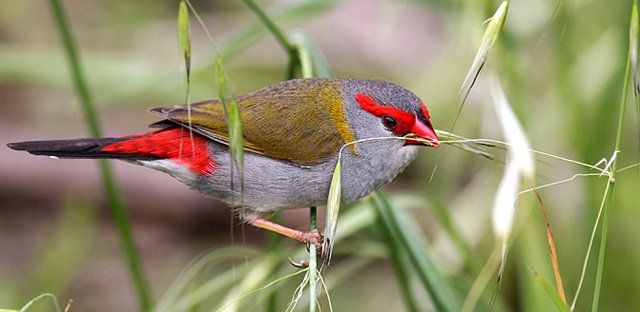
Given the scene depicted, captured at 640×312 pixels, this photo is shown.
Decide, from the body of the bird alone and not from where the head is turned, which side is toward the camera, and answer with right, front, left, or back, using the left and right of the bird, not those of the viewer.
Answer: right

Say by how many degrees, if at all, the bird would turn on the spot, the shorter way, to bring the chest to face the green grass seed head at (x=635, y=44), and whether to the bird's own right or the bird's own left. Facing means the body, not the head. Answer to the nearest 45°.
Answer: approximately 45° to the bird's own right

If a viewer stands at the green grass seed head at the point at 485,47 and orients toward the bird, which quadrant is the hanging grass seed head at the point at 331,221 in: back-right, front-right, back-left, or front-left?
front-left

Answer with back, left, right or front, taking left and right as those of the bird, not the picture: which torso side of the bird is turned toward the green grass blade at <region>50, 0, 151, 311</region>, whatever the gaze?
back
